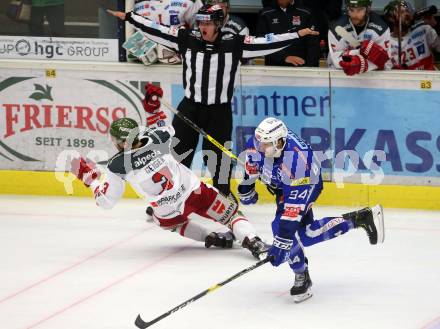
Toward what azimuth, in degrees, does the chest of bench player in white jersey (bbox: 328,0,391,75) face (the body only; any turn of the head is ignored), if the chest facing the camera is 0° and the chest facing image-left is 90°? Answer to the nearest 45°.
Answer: approximately 0°

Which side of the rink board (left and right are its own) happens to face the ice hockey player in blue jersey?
front

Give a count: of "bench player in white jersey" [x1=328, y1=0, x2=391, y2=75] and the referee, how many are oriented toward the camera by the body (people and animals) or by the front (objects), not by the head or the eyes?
2

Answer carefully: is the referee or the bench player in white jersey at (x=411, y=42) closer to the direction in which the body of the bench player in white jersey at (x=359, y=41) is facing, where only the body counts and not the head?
the referee

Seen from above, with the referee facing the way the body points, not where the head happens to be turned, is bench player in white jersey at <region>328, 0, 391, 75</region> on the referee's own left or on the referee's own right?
on the referee's own left

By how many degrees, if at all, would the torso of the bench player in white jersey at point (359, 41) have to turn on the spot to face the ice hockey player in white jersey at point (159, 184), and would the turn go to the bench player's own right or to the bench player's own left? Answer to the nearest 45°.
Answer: approximately 45° to the bench player's own right

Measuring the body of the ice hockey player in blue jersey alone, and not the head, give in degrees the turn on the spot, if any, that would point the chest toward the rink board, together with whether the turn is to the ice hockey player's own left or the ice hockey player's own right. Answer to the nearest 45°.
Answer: approximately 135° to the ice hockey player's own right

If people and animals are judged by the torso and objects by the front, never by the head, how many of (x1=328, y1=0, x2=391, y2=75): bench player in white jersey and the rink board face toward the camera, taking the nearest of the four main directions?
2

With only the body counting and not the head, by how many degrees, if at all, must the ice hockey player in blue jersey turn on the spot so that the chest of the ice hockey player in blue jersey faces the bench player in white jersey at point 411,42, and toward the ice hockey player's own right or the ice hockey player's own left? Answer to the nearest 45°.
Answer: approximately 135° to the ice hockey player's own right
